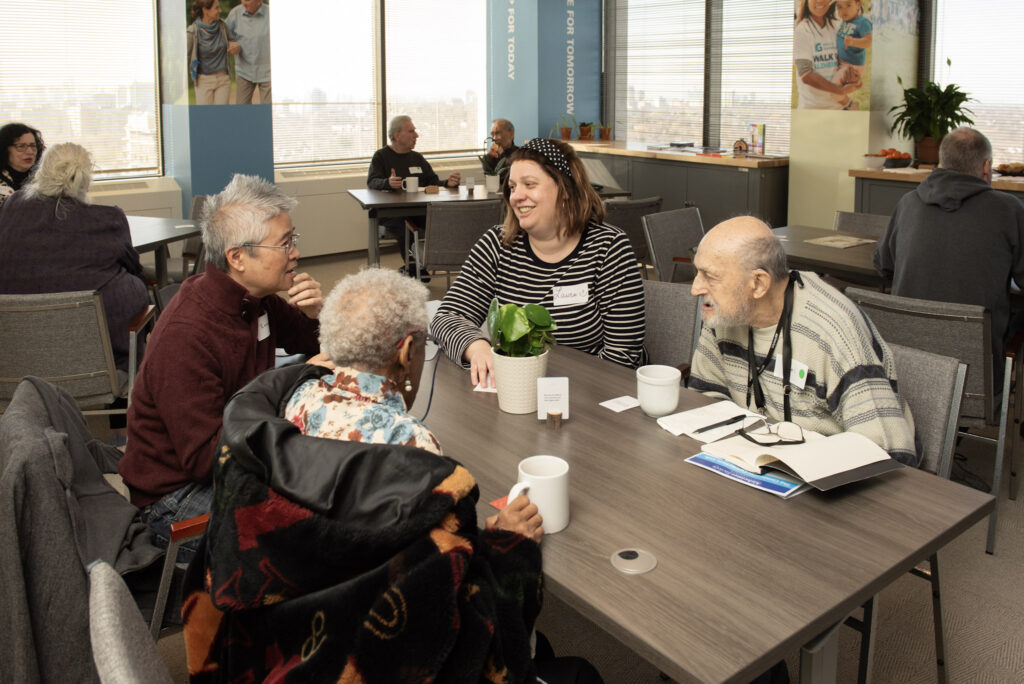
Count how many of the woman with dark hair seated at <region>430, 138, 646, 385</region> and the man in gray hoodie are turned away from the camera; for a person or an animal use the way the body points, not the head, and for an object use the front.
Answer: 1

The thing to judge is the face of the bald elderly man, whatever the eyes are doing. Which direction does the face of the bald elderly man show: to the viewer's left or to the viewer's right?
to the viewer's left

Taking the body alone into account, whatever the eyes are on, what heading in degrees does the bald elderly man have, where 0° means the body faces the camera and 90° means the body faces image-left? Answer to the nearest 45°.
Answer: approximately 45°

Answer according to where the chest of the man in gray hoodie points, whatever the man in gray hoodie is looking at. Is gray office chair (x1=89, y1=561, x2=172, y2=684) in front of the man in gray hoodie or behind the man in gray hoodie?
behind

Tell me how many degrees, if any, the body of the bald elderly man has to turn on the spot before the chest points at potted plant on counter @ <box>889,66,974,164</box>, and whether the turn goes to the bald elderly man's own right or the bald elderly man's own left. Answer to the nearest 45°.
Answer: approximately 135° to the bald elderly man's own right

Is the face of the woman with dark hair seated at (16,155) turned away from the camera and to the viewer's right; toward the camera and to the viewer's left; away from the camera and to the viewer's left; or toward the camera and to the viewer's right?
toward the camera and to the viewer's right

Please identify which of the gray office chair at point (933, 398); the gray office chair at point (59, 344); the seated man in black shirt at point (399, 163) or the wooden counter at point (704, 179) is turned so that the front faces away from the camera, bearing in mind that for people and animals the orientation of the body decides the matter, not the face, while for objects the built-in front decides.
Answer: the gray office chair at point (59, 344)

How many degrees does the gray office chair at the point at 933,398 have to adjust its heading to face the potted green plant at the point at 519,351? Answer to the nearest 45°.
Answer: approximately 45° to its right

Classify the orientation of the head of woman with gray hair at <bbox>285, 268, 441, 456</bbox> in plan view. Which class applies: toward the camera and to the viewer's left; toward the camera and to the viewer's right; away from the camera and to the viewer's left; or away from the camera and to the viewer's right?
away from the camera and to the viewer's right

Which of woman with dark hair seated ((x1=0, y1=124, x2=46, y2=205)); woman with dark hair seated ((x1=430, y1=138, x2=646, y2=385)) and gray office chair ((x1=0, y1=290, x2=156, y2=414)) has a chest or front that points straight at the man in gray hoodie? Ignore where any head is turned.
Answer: woman with dark hair seated ((x1=0, y1=124, x2=46, y2=205))

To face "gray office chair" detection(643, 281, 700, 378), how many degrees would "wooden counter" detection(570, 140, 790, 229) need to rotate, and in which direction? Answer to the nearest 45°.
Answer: approximately 45° to its left

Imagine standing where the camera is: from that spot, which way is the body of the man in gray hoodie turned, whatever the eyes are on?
away from the camera

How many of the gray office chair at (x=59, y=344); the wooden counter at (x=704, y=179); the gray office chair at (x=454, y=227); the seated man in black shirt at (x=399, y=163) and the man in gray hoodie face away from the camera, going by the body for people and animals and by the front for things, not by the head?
3

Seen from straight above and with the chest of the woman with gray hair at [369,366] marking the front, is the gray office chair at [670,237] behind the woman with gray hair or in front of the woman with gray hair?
in front
